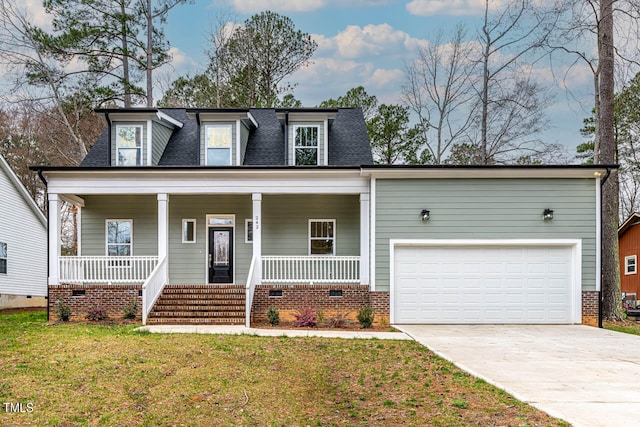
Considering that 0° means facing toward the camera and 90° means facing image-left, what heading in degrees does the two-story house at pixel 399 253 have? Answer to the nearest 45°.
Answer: approximately 0°

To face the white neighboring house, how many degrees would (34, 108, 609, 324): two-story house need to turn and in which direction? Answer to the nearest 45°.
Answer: approximately 135° to its right

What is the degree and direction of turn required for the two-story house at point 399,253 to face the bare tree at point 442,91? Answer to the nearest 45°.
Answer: approximately 180°

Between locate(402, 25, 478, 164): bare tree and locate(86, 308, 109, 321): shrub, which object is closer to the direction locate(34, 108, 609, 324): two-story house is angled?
the shrub

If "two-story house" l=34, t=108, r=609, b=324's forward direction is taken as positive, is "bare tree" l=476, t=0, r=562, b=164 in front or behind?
behind
